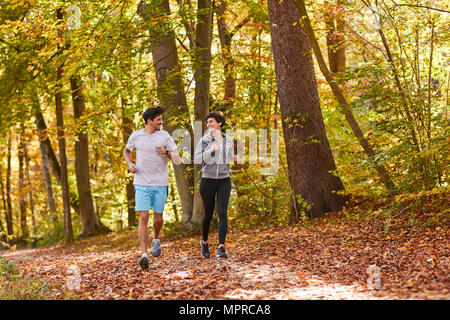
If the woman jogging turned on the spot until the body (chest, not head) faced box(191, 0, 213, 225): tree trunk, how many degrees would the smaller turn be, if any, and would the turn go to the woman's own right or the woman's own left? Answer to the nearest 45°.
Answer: approximately 180°

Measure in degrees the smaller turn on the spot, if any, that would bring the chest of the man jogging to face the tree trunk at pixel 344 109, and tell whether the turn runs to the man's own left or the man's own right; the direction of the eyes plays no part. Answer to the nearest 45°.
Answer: approximately 135° to the man's own left

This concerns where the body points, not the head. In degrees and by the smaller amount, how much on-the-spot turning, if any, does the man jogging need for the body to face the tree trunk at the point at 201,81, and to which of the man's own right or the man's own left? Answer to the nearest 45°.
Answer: approximately 180°

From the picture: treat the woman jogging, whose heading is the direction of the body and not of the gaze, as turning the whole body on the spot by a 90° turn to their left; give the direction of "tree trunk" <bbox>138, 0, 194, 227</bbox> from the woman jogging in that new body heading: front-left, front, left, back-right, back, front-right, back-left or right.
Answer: left

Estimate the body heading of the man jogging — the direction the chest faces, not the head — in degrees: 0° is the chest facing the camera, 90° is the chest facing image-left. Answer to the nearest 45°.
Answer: approximately 0°

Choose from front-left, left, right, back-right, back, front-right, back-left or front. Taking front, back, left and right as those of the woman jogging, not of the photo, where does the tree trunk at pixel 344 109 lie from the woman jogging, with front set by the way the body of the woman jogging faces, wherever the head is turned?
back-left

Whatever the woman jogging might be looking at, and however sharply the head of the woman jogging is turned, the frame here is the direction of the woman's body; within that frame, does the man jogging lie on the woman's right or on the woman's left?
on the woman's right

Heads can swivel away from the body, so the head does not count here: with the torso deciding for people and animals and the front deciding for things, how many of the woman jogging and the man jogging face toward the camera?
2

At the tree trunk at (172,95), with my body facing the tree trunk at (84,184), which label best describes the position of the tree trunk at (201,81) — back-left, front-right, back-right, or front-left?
back-right
